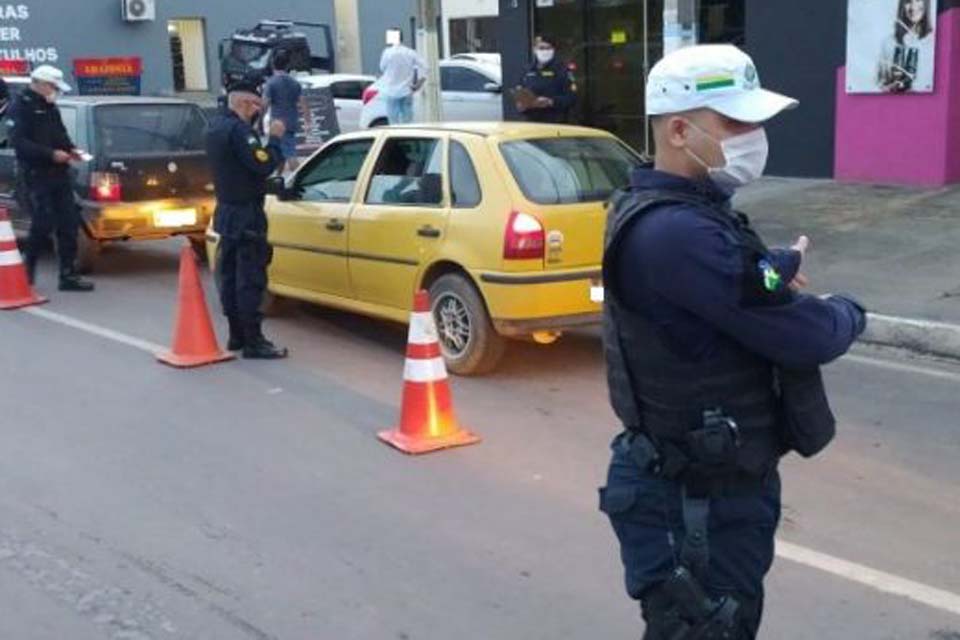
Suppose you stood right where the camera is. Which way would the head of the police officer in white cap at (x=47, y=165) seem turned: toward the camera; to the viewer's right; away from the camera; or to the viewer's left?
to the viewer's right

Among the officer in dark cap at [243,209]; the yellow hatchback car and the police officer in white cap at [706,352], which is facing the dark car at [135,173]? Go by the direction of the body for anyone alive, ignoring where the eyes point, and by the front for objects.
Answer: the yellow hatchback car

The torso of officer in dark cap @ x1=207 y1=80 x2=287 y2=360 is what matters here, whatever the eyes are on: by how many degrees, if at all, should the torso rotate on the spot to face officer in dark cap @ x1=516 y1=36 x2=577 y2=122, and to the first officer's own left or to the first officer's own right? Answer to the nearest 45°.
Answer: approximately 45° to the first officer's own left

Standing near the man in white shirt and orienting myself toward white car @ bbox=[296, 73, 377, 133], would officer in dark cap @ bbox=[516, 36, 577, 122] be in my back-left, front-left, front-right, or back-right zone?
back-right

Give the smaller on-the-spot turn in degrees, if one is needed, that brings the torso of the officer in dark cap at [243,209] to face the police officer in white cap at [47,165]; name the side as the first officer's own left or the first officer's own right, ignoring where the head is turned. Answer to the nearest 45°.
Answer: approximately 135° to the first officer's own left

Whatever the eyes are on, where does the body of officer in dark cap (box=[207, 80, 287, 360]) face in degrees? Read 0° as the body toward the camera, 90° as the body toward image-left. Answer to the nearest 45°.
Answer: approximately 270°

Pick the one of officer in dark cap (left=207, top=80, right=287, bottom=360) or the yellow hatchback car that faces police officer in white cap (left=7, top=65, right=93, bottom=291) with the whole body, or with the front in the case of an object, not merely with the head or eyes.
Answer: the yellow hatchback car
